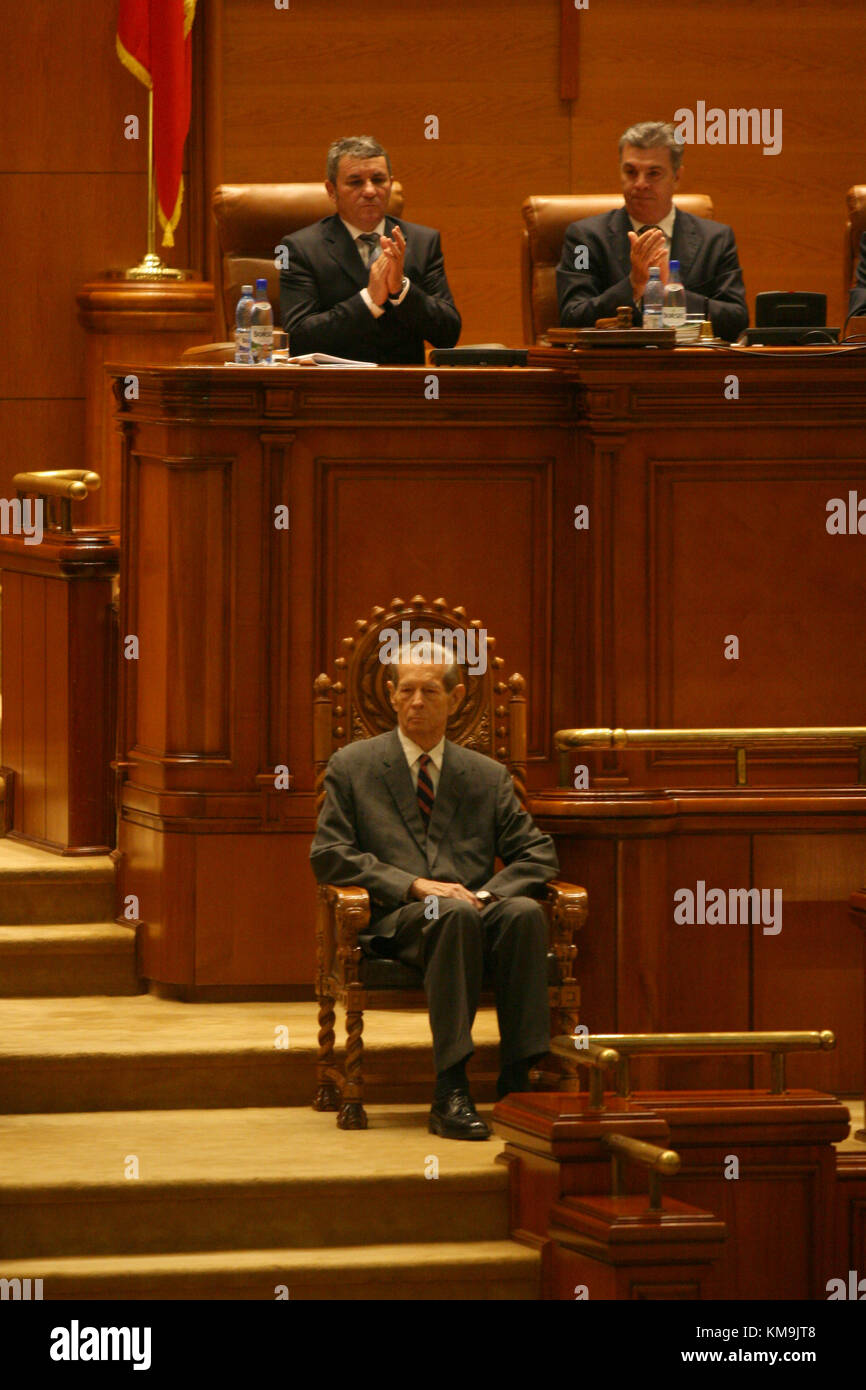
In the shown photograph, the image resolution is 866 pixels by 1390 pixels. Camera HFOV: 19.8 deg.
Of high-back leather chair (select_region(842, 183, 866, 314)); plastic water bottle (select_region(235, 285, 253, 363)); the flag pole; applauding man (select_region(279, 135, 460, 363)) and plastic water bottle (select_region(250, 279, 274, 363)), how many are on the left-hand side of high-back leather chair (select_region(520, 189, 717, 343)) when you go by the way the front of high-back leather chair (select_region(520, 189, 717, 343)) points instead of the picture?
1

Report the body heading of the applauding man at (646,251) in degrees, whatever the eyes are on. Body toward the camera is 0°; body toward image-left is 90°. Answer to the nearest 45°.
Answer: approximately 0°

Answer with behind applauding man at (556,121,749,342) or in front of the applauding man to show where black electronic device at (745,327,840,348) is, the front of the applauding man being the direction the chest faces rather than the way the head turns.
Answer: in front

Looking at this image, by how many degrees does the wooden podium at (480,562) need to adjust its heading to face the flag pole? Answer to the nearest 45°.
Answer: approximately 135° to its right

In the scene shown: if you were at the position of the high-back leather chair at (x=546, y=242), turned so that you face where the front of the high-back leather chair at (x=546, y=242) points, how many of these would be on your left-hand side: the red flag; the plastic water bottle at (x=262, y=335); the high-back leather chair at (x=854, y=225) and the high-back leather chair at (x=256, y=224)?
1

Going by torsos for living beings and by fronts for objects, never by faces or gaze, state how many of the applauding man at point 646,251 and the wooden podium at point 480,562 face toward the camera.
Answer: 2

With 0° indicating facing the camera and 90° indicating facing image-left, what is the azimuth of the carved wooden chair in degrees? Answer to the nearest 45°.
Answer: approximately 0°

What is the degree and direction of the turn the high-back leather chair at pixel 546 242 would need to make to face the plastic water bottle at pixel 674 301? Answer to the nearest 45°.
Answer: approximately 45° to its left
